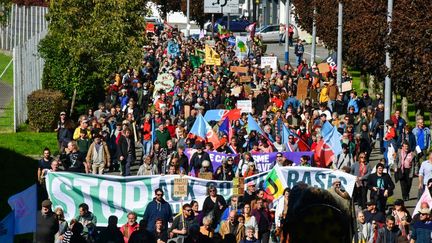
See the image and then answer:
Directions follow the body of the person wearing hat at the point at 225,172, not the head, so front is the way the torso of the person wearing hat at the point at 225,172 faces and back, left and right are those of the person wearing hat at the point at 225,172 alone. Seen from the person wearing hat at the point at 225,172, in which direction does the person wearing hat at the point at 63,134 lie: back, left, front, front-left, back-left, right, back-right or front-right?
back-right

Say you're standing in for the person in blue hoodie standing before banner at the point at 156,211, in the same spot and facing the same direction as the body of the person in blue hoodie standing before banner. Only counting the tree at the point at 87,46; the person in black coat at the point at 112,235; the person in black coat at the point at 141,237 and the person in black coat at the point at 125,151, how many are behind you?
2

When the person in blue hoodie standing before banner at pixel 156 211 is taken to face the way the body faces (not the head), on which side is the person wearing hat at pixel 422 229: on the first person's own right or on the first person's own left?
on the first person's own left

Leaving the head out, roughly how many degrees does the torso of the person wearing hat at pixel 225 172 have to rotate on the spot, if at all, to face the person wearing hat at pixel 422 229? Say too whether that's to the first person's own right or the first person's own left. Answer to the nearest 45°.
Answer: approximately 45° to the first person's own left

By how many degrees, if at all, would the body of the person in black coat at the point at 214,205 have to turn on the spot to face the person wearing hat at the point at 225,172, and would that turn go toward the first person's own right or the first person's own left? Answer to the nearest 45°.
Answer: approximately 180°

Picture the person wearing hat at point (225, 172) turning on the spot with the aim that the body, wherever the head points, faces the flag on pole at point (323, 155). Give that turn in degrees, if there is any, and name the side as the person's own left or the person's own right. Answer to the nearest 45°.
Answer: approximately 135° to the person's own left

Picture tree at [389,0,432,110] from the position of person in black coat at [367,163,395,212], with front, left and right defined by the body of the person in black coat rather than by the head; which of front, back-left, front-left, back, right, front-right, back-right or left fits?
back
